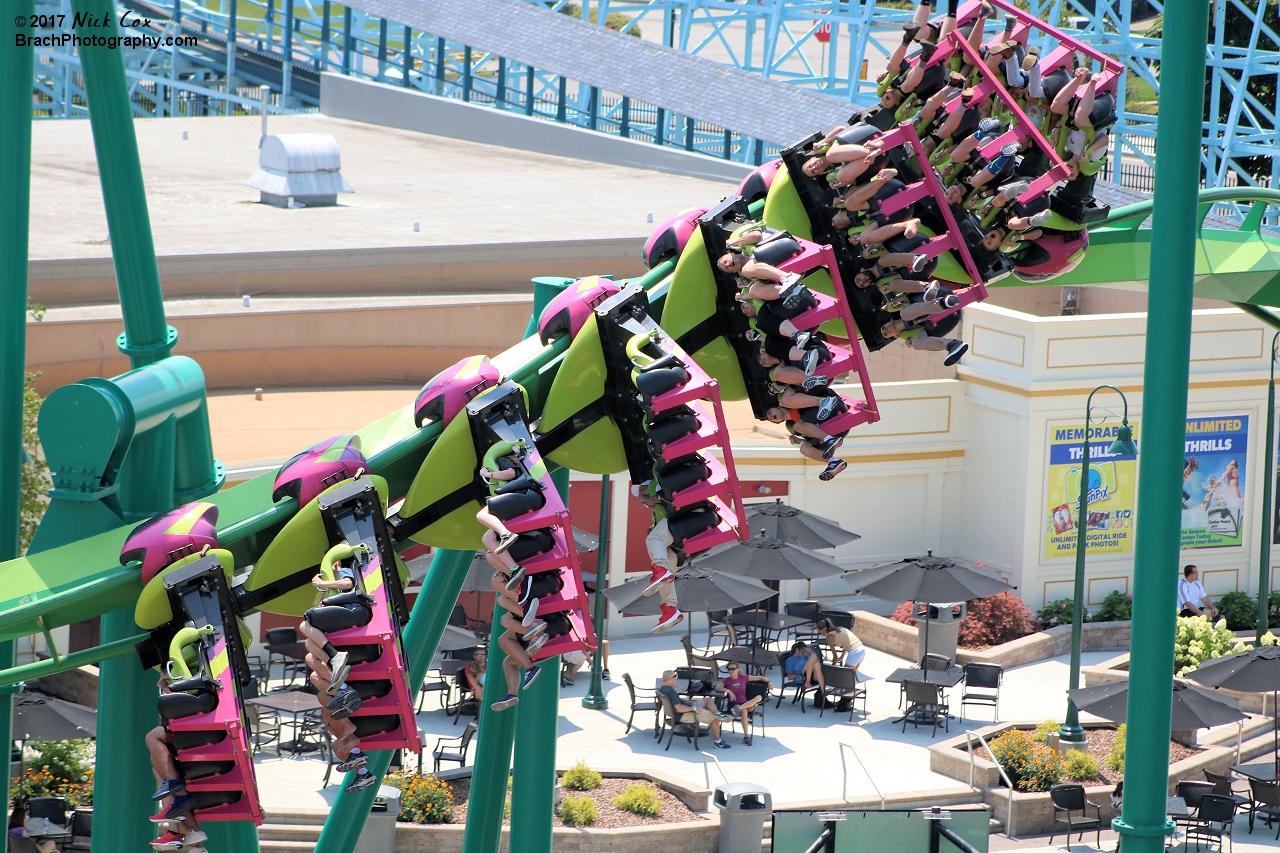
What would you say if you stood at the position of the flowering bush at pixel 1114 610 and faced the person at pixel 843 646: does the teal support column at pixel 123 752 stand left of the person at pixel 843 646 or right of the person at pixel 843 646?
left

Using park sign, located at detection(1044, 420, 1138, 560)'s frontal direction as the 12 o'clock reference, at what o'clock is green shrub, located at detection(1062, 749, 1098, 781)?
The green shrub is roughly at 12 o'clock from the park sign.

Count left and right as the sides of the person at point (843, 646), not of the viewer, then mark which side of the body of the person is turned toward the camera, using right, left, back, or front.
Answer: left

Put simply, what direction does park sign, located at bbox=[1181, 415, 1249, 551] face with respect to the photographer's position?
facing the viewer

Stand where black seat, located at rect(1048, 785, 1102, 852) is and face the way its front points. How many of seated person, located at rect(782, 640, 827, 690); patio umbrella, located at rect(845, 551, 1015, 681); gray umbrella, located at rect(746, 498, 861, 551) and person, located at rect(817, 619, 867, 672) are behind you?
4

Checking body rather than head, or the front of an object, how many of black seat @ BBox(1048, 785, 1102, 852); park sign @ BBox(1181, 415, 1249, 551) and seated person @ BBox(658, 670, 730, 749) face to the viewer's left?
0

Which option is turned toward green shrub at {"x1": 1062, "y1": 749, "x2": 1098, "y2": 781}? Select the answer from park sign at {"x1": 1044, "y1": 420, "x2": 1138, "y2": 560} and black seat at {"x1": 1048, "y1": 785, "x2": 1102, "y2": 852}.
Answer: the park sign

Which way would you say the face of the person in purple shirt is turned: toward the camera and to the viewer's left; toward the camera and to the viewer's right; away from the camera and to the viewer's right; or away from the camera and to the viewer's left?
toward the camera and to the viewer's left

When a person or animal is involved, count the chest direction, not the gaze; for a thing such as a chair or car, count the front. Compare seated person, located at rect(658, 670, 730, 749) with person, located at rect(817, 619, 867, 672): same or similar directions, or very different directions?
very different directions

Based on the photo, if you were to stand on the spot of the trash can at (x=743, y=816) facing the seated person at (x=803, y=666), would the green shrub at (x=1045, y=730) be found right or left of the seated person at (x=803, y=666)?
right

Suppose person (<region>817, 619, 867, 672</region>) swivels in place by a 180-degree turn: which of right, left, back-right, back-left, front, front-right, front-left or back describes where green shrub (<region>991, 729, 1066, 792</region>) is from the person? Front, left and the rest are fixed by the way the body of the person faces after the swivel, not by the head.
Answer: front-right

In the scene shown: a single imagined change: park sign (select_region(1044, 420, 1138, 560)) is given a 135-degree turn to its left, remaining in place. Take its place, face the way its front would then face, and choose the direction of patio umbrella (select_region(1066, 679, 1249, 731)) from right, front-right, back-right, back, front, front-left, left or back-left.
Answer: back-right

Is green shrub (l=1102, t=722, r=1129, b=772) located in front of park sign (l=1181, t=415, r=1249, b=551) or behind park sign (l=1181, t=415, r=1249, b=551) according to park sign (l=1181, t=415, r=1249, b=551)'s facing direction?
in front

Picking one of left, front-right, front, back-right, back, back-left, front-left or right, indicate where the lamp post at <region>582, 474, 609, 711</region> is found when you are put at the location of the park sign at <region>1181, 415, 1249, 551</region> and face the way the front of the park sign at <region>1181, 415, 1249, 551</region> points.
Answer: front-right

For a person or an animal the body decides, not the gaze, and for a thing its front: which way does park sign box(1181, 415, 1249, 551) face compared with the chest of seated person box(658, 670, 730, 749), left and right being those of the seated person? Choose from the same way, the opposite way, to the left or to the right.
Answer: to the right

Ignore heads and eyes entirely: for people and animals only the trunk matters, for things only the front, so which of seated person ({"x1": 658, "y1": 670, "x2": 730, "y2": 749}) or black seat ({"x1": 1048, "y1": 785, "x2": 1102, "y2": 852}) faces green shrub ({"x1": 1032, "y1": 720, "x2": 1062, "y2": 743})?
the seated person

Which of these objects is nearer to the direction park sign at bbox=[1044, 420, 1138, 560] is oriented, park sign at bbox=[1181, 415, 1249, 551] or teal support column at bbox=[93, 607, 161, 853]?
the teal support column

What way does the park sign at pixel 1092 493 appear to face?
toward the camera
